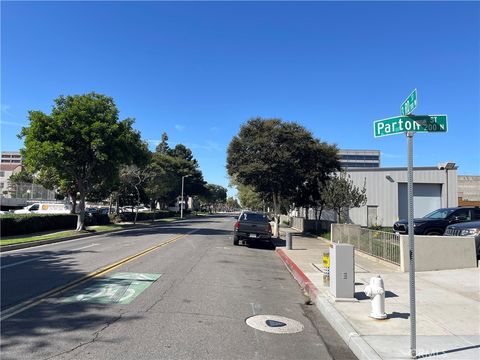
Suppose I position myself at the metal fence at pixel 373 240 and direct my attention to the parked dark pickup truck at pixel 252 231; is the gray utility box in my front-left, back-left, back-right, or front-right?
back-left

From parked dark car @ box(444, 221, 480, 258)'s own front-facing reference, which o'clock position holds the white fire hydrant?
The white fire hydrant is roughly at 11 o'clock from the parked dark car.

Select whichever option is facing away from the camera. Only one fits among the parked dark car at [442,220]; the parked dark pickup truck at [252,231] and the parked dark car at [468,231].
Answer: the parked dark pickup truck at [252,231]

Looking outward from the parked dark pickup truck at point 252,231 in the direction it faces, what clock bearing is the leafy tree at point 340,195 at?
The leafy tree is roughly at 2 o'clock from the parked dark pickup truck.

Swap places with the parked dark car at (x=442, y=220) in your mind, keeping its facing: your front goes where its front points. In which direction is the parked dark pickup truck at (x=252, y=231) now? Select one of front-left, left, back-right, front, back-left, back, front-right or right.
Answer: front-right

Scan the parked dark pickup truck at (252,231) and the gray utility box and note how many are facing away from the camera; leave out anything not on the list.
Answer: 1

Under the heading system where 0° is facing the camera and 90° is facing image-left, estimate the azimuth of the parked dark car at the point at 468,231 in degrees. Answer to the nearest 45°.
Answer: approximately 45°

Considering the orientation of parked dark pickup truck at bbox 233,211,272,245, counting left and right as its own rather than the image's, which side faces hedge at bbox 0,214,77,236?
left

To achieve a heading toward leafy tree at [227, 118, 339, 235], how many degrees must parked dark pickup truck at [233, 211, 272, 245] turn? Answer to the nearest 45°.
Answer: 0° — it already faces it

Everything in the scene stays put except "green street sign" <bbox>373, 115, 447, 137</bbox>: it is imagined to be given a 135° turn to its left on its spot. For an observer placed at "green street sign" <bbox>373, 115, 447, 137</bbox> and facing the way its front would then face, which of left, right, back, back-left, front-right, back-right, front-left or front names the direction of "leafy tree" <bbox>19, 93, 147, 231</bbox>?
left

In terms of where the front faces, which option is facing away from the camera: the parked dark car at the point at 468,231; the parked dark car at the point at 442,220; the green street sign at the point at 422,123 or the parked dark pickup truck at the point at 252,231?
the parked dark pickup truck at the point at 252,231

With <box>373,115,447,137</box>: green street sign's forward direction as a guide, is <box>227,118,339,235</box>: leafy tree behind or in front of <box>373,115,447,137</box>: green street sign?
behind
